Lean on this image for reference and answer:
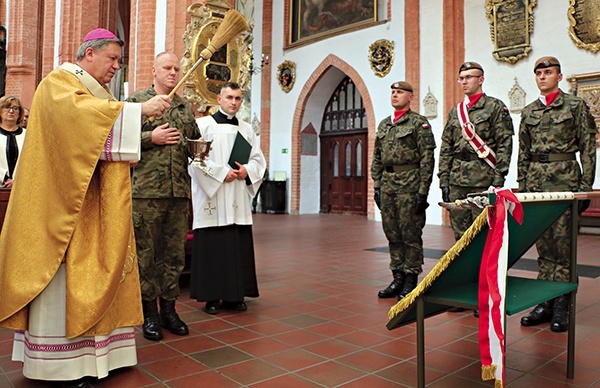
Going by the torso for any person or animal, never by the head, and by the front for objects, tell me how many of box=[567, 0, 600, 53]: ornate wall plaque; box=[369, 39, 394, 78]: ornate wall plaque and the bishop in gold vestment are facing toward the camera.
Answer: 2

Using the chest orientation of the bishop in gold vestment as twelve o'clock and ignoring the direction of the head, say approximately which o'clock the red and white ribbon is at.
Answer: The red and white ribbon is roughly at 1 o'clock from the bishop in gold vestment.

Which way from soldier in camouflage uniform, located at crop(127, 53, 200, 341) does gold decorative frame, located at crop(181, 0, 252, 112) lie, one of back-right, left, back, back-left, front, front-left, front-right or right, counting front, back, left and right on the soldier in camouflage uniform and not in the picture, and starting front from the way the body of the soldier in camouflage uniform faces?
back-left

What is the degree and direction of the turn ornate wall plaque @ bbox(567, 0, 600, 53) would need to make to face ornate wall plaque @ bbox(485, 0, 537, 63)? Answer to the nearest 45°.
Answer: approximately 90° to its right

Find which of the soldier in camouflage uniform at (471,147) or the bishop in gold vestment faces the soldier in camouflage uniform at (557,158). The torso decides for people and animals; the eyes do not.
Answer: the bishop in gold vestment

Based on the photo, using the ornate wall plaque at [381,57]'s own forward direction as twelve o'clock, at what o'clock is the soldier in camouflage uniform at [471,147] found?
The soldier in camouflage uniform is roughly at 12 o'clock from the ornate wall plaque.

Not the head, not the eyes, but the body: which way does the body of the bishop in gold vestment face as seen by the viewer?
to the viewer's right

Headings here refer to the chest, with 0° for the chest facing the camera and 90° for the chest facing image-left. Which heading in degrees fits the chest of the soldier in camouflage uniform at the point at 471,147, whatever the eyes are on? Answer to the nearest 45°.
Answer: approximately 45°

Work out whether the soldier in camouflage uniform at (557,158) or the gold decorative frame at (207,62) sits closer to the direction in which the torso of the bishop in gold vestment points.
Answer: the soldier in camouflage uniform

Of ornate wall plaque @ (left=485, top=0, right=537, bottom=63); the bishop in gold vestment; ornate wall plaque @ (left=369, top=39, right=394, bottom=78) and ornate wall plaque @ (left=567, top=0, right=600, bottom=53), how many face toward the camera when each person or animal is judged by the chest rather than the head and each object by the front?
3

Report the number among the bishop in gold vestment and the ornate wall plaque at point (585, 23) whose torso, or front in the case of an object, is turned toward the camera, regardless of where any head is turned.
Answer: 1

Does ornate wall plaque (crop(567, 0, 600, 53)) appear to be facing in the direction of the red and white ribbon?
yes
